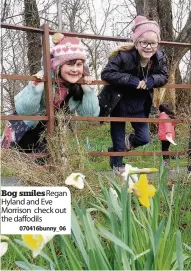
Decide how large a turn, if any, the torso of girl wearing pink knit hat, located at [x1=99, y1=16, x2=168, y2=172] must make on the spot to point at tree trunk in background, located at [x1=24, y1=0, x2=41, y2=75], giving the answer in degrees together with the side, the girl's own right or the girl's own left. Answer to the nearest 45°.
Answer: approximately 180°

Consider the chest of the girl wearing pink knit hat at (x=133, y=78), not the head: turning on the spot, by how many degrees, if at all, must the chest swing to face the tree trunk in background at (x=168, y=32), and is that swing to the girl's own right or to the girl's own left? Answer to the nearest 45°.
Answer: approximately 180°

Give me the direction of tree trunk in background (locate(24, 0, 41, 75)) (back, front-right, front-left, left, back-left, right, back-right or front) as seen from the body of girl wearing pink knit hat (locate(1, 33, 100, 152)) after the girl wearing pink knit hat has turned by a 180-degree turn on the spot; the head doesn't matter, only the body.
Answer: front-right

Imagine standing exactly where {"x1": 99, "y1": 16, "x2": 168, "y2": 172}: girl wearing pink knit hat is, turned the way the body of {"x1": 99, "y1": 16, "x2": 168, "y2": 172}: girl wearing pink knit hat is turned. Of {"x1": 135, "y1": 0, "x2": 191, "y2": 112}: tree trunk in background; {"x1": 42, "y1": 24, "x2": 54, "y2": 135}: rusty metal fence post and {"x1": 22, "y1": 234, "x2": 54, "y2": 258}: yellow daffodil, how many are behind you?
1

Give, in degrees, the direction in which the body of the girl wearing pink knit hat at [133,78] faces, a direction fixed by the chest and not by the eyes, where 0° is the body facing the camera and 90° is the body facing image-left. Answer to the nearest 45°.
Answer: approximately 0°

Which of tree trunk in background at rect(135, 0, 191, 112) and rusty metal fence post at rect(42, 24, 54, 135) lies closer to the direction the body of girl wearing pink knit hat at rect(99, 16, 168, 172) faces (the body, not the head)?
the rusty metal fence post

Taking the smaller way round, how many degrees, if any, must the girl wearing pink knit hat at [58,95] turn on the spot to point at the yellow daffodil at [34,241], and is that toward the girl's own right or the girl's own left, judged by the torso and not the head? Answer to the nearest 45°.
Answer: approximately 45° to the girl's own right

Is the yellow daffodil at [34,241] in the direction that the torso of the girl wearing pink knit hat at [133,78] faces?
yes
